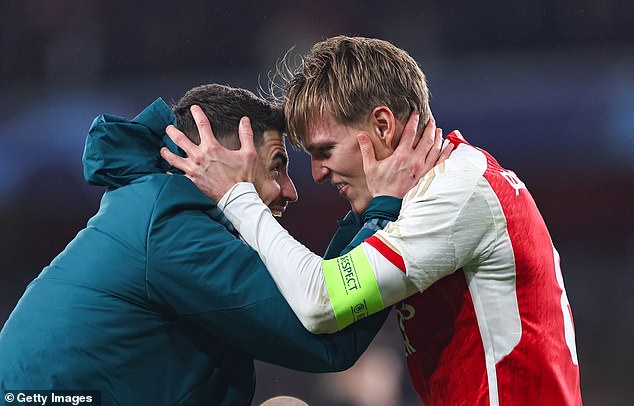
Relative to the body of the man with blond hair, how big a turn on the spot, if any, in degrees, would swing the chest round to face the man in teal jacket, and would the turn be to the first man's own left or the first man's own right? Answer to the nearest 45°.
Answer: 0° — they already face them

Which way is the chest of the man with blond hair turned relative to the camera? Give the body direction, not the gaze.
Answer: to the viewer's left
